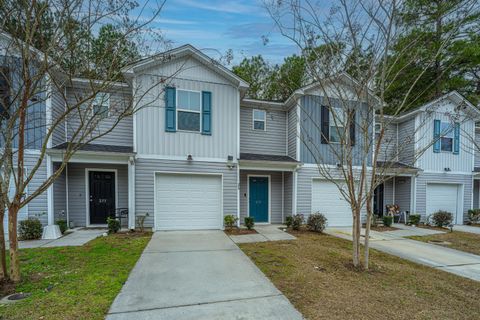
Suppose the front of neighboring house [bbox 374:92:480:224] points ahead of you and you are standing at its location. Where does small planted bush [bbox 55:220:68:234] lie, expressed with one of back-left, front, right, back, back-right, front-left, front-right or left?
front-right

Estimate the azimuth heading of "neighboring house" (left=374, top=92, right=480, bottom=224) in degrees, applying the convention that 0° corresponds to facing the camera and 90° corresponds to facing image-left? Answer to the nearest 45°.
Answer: approximately 0°

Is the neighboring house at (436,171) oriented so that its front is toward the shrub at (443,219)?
yes

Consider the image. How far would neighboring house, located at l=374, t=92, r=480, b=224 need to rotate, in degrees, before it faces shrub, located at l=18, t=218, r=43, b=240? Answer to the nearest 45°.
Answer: approximately 45° to its right
